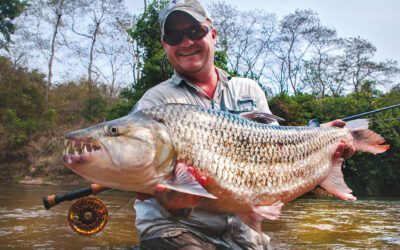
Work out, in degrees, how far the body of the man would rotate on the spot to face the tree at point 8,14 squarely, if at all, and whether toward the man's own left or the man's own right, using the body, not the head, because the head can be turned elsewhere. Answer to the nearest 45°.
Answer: approximately 135° to the man's own right

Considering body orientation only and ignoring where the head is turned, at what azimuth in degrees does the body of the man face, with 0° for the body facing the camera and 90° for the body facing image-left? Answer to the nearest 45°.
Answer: approximately 0°

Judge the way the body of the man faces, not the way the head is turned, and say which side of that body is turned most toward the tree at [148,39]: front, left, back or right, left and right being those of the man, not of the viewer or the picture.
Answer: back

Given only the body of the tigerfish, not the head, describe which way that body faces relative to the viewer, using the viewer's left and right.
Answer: facing to the left of the viewer

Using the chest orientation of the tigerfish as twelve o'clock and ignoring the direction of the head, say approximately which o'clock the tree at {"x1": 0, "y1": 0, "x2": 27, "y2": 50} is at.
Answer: The tree is roughly at 2 o'clock from the tigerfish.
